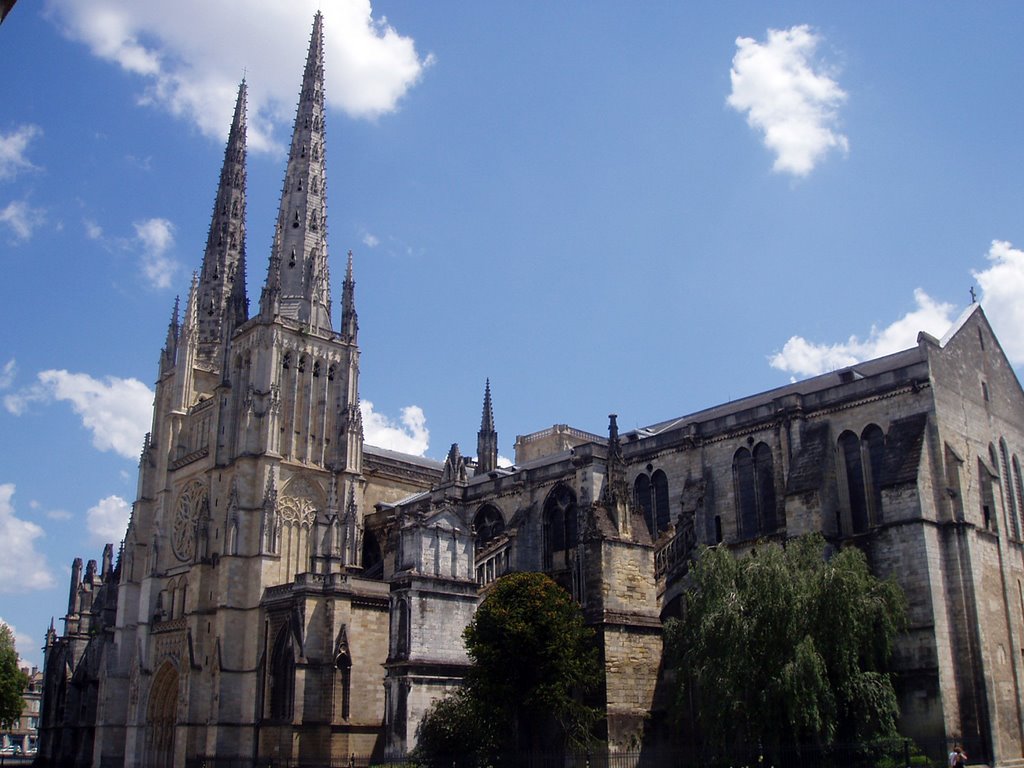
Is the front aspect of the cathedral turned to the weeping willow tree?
no

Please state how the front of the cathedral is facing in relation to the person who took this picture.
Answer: facing the viewer and to the left of the viewer
